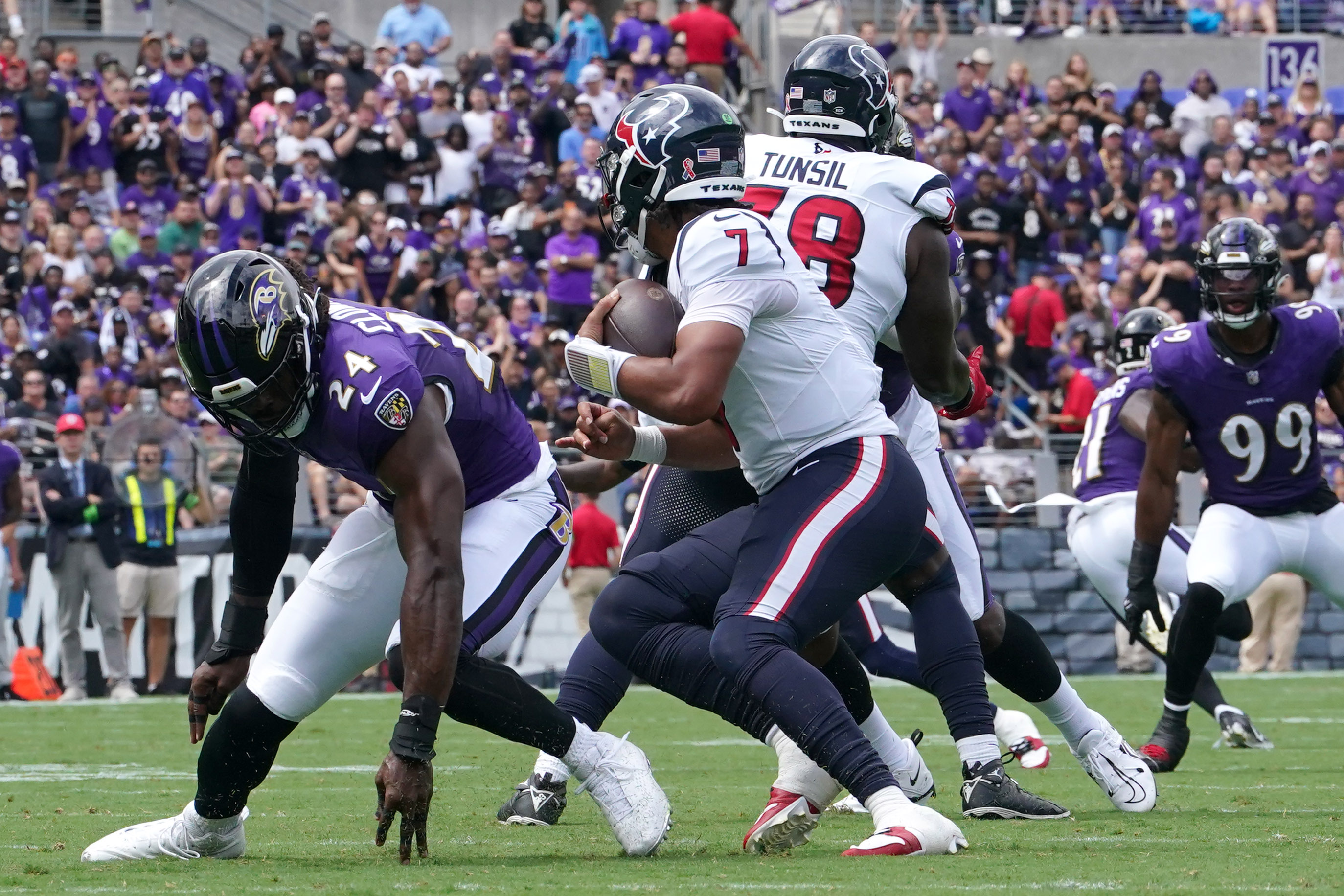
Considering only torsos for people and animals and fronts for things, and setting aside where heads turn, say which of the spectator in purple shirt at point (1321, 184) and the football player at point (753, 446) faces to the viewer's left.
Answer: the football player

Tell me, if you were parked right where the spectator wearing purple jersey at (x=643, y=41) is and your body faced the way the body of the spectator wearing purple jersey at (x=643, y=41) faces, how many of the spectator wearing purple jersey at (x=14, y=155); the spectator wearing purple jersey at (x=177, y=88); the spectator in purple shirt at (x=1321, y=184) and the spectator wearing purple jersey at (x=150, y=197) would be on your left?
1

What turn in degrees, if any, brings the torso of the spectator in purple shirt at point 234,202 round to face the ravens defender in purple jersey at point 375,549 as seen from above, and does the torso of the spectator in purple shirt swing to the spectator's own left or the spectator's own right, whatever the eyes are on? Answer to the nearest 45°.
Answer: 0° — they already face them

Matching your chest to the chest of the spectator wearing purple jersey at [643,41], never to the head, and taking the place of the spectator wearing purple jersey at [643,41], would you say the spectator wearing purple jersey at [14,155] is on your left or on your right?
on your right

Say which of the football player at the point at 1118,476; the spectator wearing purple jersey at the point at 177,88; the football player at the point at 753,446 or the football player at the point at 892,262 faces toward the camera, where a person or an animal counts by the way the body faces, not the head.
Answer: the spectator wearing purple jersey

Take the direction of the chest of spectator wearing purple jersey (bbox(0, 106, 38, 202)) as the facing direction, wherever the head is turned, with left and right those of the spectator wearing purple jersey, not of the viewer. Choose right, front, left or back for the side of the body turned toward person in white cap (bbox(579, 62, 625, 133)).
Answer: left

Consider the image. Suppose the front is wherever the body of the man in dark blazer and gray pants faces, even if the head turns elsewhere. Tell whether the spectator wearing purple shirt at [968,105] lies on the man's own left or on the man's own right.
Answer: on the man's own left

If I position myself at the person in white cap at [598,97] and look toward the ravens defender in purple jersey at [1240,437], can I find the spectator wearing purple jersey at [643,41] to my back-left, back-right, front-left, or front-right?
back-left
